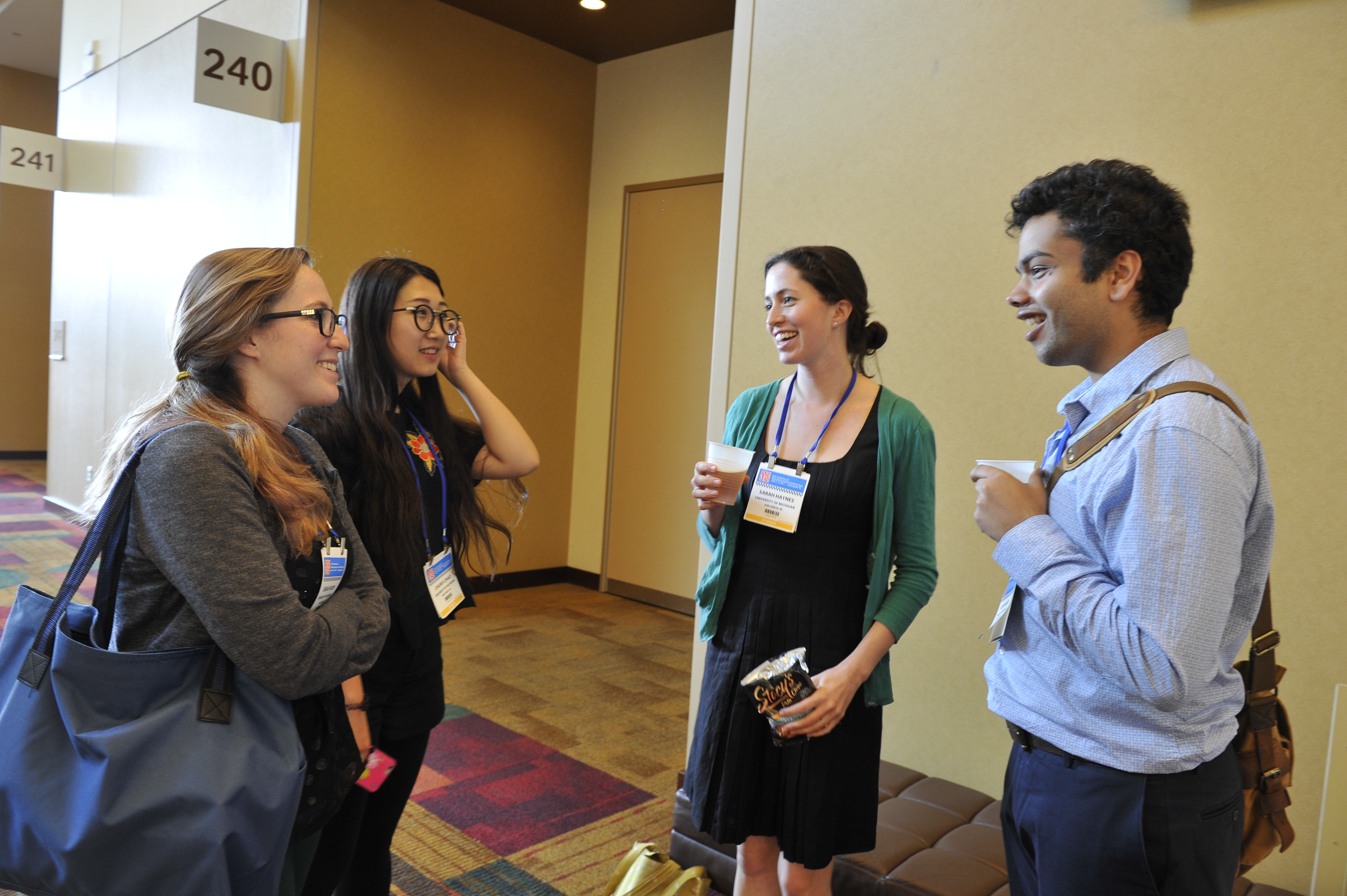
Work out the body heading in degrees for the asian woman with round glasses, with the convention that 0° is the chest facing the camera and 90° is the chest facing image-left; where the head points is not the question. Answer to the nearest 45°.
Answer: approximately 315°

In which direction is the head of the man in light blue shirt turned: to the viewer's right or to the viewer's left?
to the viewer's left

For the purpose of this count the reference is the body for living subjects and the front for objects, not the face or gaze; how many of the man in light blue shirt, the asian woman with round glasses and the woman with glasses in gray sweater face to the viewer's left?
1

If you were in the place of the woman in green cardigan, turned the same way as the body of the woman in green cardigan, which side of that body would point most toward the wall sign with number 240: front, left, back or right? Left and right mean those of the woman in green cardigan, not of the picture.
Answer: right

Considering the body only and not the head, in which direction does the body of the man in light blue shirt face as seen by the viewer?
to the viewer's left

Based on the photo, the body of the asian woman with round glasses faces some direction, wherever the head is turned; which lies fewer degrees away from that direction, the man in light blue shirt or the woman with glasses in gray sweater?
the man in light blue shirt

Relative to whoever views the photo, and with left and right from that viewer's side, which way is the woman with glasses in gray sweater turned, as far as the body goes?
facing to the right of the viewer

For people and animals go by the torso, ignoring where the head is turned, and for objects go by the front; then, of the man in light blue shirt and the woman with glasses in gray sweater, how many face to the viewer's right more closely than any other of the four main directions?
1

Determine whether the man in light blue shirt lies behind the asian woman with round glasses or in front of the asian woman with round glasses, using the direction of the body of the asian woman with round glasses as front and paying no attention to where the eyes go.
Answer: in front

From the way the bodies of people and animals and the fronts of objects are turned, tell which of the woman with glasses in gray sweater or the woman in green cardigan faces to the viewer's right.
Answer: the woman with glasses in gray sweater

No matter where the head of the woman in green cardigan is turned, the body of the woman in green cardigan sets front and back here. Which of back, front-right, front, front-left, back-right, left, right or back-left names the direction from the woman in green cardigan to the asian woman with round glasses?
front-right

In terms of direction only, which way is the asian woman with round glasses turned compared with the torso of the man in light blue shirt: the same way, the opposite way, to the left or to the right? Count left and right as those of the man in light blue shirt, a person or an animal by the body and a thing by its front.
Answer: the opposite way

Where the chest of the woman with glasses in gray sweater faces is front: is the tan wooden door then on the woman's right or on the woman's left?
on the woman's left
